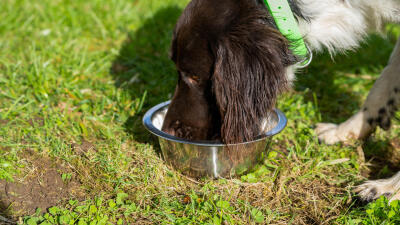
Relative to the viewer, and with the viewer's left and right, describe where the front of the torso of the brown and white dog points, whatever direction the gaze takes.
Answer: facing to the left of the viewer
